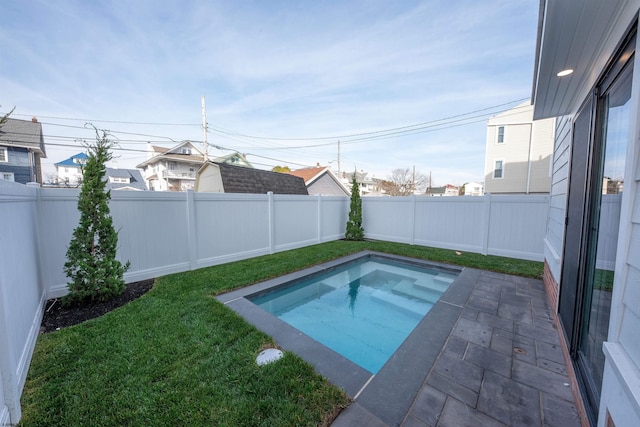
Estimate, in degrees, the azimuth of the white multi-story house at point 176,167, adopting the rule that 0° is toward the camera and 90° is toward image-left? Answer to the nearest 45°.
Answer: approximately 315°

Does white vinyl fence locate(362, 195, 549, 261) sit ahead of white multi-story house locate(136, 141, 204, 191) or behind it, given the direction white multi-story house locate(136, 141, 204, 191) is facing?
ahead

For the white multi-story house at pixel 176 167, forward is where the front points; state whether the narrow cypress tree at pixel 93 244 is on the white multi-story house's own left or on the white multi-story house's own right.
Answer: on the white multi-story house's own right

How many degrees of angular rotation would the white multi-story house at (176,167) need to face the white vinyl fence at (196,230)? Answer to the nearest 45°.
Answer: approximately 45° to its right

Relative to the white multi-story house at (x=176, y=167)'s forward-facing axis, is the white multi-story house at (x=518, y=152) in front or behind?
in front
